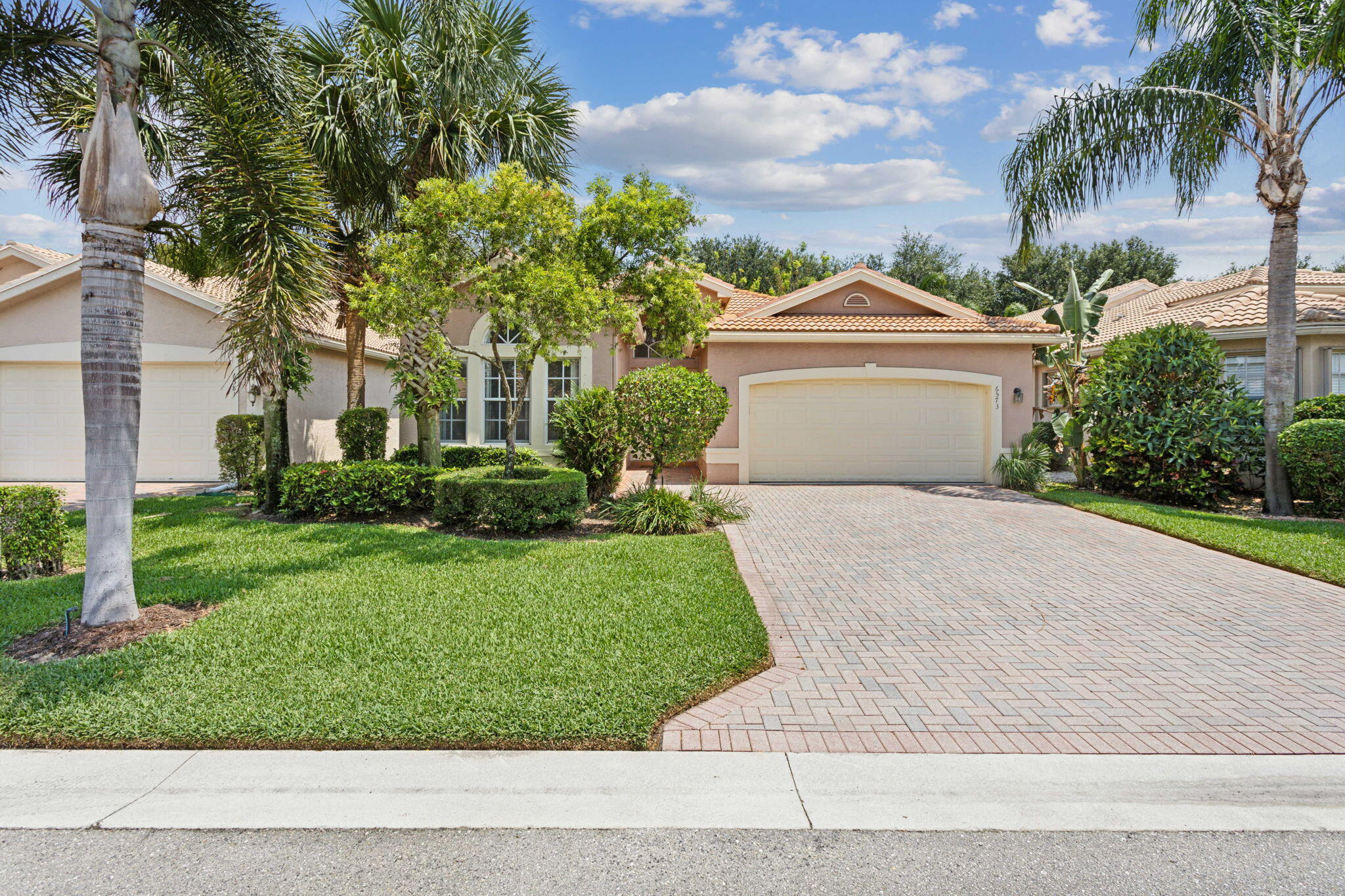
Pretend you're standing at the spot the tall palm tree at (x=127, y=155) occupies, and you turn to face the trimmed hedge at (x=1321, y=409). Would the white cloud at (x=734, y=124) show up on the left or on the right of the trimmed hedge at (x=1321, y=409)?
left

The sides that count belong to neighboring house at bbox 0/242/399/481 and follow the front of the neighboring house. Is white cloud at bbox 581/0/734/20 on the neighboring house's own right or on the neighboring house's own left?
on the neighboring house's own left

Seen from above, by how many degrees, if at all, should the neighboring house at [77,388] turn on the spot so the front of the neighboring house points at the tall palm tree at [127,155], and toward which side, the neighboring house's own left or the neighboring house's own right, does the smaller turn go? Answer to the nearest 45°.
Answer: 0° — it already faces it

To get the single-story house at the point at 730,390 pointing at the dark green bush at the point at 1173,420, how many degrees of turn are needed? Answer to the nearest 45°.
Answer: approximately 45° to its left

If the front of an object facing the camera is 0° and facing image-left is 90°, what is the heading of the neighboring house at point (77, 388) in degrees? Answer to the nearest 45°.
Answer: approximately 0°

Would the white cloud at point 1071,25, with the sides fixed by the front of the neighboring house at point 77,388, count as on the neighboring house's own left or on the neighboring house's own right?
on the neighboring house's own left

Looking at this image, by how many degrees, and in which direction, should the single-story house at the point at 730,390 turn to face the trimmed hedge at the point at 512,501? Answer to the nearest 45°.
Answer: approximately 45° to its right
